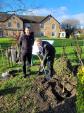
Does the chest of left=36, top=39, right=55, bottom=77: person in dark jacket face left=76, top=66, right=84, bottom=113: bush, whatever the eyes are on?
no

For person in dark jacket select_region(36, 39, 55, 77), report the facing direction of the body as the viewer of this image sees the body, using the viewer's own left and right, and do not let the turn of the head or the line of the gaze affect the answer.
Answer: facing the viewer and to the left of the viewer
